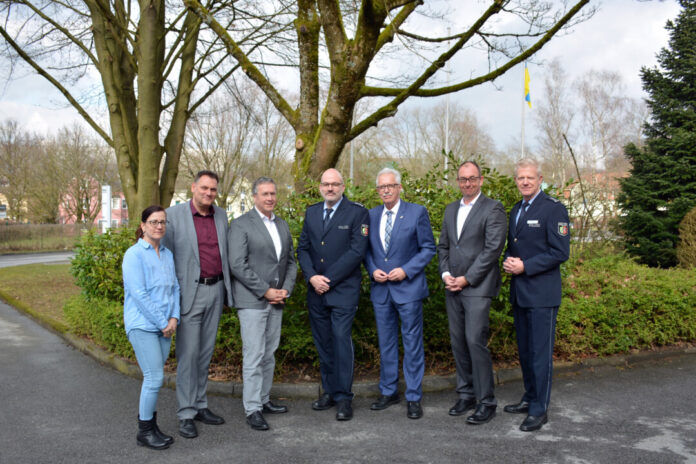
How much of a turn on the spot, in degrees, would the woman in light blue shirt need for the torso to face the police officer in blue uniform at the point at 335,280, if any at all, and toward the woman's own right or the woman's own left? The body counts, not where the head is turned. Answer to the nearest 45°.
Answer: approximately 45° to the woman's own left

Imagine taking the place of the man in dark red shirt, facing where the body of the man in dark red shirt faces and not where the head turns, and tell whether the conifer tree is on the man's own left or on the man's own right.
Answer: on the man's own left

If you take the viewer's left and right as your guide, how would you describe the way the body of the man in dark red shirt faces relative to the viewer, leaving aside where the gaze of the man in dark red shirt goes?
facing the viewer and to the right of the viewer

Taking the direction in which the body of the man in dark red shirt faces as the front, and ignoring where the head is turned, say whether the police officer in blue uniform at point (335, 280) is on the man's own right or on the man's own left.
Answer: on the man's own left

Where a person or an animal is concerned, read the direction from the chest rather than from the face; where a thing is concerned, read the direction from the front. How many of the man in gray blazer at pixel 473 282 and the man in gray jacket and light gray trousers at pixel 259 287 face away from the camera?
0

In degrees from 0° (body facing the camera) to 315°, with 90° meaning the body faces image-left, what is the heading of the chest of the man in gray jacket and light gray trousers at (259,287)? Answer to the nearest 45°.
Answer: approximately 315°

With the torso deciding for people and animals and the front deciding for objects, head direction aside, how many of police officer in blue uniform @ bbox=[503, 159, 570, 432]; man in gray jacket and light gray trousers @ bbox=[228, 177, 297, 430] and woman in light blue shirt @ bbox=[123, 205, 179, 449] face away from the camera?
0

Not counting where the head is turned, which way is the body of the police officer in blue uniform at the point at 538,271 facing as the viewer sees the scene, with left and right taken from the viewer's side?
facing the viewer and to the left of the viewer

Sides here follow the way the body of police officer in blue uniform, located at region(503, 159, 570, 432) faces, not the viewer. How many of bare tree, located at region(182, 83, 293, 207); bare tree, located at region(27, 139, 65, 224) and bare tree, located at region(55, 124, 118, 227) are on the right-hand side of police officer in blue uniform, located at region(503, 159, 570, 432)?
3
